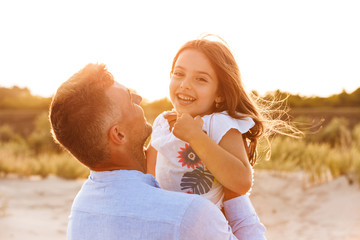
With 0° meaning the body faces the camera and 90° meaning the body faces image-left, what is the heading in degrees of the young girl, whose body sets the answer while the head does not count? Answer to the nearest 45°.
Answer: approximately 45°

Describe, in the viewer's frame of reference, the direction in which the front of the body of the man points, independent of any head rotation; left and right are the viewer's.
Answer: facing away from the viewer and to the right of the viewer
